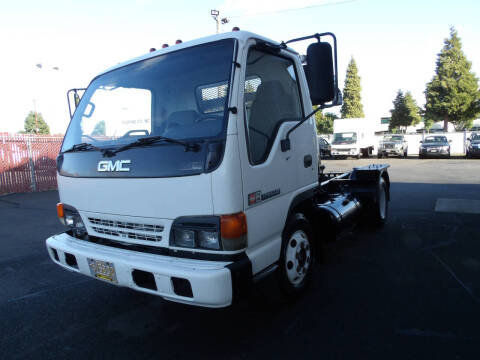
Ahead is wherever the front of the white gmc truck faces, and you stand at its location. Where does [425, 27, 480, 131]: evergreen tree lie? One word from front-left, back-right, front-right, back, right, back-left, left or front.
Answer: back

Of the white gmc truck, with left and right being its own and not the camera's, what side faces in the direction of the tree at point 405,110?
back

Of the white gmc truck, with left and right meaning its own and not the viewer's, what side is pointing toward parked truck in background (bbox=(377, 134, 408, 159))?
back

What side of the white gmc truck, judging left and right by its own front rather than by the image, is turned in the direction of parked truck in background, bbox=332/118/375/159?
back

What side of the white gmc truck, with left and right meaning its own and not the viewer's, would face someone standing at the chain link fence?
right

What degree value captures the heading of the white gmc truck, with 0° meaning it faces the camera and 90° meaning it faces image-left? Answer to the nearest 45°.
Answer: approximately 45°
